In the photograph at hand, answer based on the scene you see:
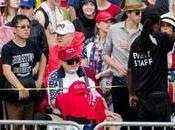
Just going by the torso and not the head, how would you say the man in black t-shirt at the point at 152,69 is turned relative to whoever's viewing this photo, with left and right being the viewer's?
facing away from the viewer and to the right of the viewer

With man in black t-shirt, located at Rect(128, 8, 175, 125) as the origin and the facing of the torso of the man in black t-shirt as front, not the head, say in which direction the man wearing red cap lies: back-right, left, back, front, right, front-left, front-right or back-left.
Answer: back-left

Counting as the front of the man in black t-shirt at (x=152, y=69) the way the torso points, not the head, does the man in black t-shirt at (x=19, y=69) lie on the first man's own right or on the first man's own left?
on the first man's own left
